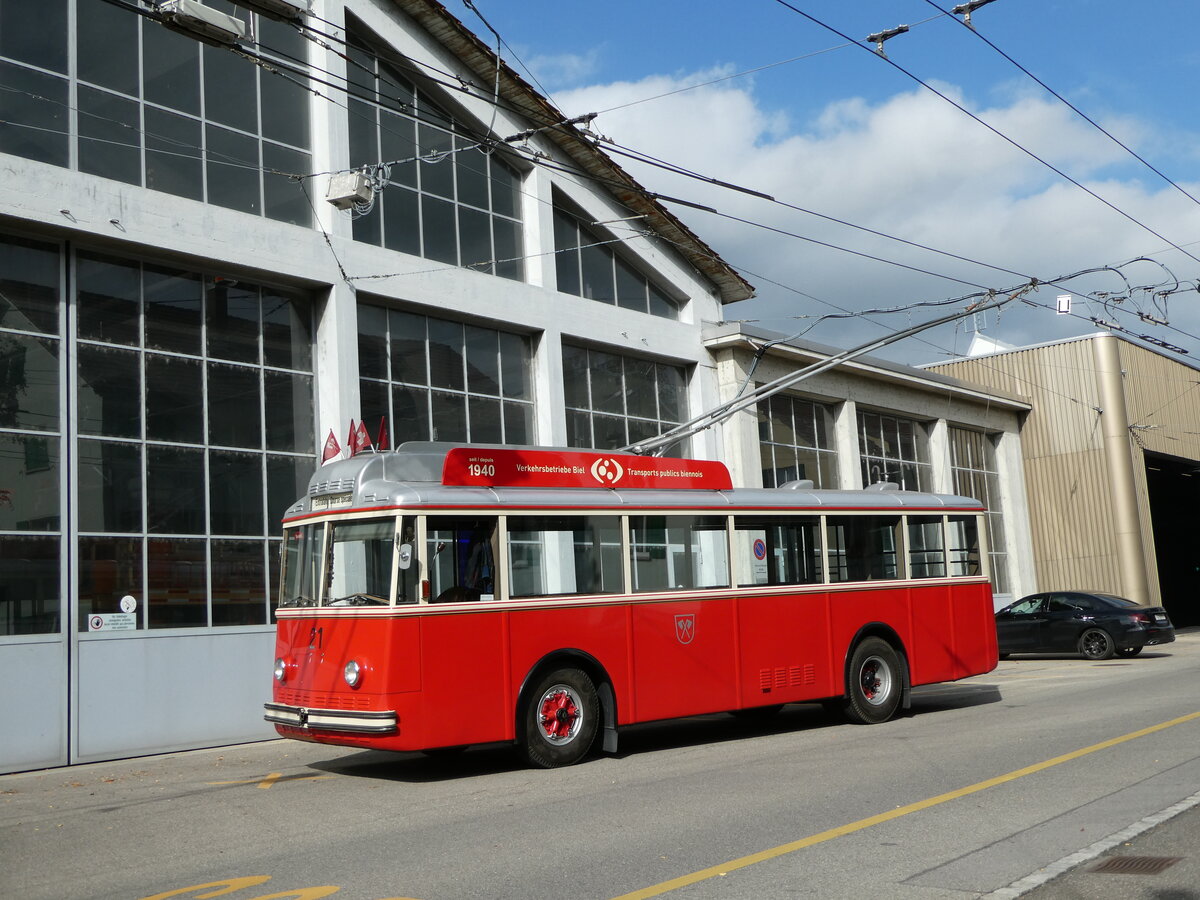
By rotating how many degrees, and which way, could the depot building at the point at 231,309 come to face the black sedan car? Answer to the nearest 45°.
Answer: approximately 90° to its left

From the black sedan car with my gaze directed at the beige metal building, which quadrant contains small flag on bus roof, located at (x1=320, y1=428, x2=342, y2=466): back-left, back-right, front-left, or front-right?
back-left

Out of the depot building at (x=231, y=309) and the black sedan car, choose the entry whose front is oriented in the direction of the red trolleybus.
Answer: the depot building

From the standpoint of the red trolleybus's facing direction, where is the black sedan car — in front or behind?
behind

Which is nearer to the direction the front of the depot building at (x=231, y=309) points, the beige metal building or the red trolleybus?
the red trolleybus

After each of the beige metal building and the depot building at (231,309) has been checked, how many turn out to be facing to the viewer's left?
0

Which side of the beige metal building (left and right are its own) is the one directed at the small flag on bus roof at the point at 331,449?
right

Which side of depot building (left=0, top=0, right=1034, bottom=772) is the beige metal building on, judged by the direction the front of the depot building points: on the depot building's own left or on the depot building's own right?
on the depot building's own left

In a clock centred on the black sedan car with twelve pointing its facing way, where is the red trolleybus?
The red trolleybus is roughly at 8 o'clock from the black sedan car.

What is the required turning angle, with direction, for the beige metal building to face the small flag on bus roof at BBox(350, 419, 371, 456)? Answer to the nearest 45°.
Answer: approximately 90° to its right

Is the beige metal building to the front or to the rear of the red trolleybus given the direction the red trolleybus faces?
to the rear

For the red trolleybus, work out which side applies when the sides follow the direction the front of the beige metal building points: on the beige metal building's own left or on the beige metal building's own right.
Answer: on the beige metal building's own right

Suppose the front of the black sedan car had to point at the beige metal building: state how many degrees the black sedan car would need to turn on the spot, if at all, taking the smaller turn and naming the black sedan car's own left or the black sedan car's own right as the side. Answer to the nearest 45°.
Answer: approximately 45° to the black sedan car's own right

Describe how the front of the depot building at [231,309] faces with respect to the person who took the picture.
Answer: facing the viewer and to the right of the viewer

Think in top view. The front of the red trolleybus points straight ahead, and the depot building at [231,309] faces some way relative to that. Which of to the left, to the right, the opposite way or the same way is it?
to the left

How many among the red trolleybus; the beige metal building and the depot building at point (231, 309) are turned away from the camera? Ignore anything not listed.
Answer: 0

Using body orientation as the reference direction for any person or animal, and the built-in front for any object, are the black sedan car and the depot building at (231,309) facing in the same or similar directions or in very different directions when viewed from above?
very different directions
